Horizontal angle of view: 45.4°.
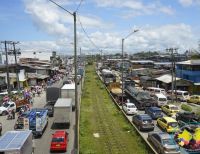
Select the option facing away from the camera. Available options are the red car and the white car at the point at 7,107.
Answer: the red car

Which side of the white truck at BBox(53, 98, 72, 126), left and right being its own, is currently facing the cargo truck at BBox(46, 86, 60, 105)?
front

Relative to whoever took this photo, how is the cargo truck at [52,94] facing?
facing away from the viewer

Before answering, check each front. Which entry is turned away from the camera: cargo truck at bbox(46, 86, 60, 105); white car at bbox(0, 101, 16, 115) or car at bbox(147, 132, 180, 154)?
the cargo truck

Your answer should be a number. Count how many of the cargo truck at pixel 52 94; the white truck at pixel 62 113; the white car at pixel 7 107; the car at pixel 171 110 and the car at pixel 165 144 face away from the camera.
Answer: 2

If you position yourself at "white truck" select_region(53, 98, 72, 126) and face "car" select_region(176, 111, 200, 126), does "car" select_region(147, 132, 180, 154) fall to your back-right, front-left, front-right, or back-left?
front-right

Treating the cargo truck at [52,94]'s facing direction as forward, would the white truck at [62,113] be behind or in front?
behind
